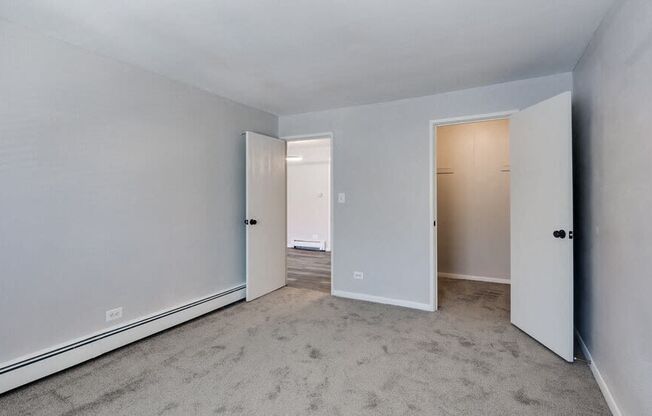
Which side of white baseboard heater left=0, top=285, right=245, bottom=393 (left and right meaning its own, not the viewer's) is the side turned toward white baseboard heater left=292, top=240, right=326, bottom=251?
left

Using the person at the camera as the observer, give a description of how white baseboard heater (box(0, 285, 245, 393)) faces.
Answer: facing the viewer and to the right of the viewer

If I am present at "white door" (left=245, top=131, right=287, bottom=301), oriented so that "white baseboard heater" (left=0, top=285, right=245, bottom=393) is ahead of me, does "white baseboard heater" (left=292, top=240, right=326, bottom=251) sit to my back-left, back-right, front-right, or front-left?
back-right

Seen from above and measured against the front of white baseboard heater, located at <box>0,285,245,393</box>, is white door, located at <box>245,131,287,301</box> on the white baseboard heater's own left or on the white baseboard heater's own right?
on the white baseboard heater's own left

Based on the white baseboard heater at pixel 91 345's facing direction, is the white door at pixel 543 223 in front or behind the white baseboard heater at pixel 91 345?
in front

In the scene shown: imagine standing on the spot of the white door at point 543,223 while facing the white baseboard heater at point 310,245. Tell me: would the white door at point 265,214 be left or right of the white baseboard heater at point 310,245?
left

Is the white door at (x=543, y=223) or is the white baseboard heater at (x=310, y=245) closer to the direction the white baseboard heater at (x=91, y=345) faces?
the white door
